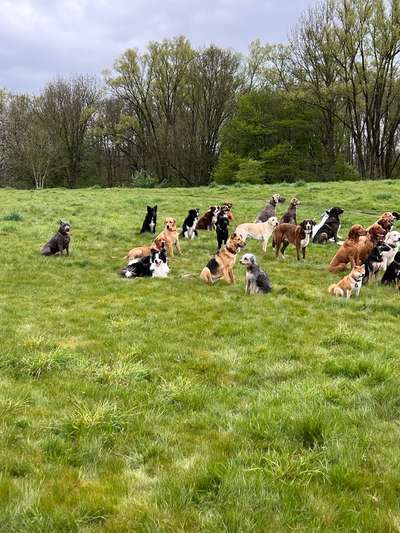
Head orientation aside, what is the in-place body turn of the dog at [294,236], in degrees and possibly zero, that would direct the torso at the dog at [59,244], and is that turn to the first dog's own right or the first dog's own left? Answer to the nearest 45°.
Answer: approximately 135° to the first dog's own right

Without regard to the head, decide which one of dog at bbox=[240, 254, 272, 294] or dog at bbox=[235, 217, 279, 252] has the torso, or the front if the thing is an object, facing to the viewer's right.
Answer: dog at bbox=[235, 217, 279, 252]

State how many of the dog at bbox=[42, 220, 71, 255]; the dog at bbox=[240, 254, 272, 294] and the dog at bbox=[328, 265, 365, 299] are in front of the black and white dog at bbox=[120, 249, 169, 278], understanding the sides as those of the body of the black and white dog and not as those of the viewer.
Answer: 2

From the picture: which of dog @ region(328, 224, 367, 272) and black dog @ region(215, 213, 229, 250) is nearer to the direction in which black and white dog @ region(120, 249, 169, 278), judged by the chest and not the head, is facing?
the dog

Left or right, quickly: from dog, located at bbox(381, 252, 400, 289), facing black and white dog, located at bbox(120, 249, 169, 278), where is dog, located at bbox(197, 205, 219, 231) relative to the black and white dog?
right

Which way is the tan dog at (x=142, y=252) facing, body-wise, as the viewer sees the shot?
to the viewer's right

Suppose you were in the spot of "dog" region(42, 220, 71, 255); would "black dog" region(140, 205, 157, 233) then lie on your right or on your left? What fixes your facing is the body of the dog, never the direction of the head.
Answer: on your left

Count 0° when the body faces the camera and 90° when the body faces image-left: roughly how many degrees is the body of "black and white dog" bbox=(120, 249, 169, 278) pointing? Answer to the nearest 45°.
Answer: approximately 315°

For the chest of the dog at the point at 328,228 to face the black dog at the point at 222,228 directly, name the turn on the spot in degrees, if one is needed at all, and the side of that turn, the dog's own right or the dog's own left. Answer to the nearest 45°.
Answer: approximately 135° to the dog's own right

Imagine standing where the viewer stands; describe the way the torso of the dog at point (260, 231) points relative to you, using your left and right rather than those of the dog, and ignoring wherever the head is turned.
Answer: facing to the right of the viewer

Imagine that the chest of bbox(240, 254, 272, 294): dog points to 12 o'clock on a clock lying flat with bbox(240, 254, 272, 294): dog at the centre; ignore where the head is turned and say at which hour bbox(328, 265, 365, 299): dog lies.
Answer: bbox(328, 265, 365, 299): dog is roughly at 8 o'clock from bbox(240, 254, 272, 294): dog.
